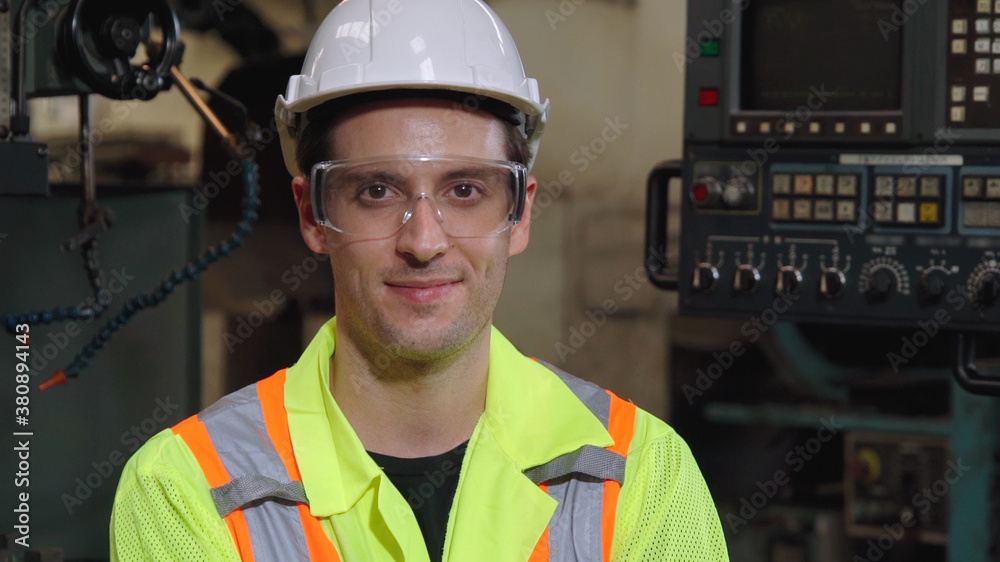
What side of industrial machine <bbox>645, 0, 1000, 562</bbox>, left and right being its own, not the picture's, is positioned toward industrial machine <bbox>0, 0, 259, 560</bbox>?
right

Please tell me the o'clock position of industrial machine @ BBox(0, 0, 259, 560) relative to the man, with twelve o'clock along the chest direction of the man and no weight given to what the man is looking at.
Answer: The industrial machine is roughly at 5 o'clock from the man.

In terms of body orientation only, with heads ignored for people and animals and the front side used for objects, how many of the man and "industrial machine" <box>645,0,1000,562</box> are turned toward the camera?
2

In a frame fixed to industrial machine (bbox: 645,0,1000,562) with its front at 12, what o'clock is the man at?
The man is roughly at 1 o'clock from the industrial machine.

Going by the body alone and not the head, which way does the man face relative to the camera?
toward the camera

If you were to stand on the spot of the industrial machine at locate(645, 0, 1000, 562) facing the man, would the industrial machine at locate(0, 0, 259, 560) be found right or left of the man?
right

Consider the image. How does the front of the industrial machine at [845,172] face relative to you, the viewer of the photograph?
facing the viewer

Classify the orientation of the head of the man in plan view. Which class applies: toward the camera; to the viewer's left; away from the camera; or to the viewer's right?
toward the camera

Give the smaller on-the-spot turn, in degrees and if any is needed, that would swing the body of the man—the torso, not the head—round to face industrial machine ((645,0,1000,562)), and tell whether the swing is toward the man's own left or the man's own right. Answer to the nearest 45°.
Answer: approximately 135° to the man's own left

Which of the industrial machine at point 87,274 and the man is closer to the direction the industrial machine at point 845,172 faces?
the man

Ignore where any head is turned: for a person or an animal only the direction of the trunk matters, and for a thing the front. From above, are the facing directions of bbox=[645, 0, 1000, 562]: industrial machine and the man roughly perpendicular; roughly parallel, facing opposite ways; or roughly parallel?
roughly parallel
